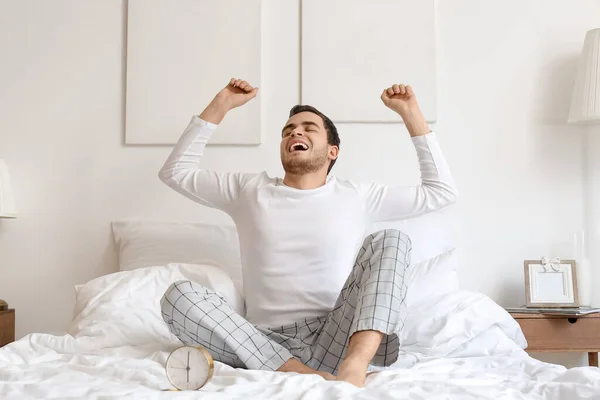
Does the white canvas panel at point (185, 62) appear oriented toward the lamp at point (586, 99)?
no

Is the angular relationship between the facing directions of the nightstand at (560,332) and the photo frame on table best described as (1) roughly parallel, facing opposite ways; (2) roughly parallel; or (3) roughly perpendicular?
roughly parallel

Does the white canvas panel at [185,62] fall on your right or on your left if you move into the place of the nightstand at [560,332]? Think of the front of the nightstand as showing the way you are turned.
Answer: on your right

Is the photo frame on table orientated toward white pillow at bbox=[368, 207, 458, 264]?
no

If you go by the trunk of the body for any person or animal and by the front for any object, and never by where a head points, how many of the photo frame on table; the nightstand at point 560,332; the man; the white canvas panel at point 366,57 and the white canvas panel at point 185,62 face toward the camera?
5

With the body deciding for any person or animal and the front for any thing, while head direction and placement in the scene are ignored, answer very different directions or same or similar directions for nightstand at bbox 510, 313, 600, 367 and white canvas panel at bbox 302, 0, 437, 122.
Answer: same or similar directions

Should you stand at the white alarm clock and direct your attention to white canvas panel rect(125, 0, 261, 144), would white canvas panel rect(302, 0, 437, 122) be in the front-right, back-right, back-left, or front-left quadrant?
front-right

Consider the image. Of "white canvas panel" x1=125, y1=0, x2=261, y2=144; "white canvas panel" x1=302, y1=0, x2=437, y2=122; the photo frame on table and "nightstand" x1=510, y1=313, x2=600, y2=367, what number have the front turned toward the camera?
4

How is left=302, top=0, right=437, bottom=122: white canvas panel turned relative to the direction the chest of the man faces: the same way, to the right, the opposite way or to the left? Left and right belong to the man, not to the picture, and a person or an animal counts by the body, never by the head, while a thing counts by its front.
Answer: the same way

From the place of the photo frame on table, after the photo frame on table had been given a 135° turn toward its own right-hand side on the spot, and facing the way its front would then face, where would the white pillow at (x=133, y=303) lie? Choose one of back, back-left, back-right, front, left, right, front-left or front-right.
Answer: left

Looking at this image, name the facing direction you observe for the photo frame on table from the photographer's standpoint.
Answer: facing the viewer

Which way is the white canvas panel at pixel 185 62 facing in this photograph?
toward the camera

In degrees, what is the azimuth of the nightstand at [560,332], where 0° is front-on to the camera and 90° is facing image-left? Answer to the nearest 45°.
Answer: approximately 0°

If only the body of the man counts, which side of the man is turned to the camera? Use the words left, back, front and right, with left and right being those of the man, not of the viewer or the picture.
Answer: front

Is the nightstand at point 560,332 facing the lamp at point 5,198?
no
